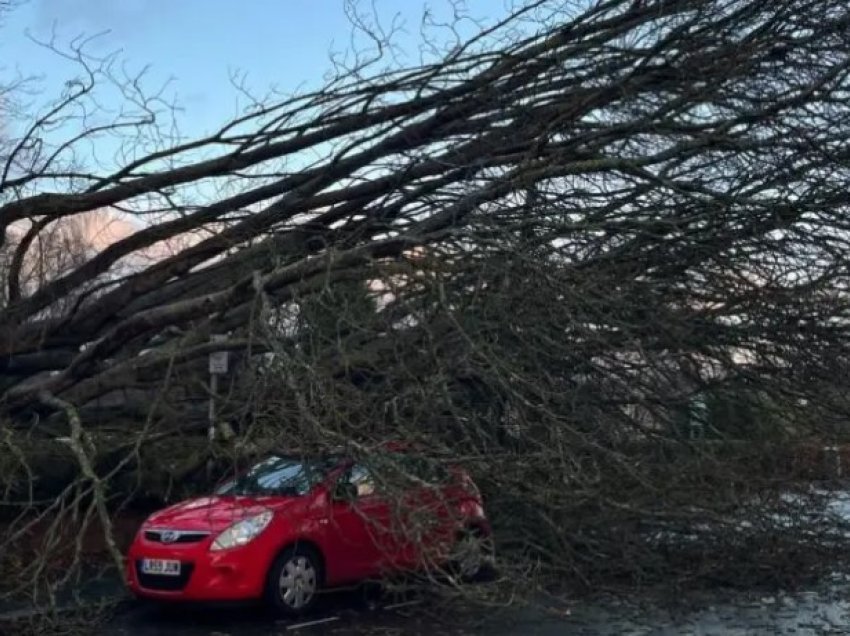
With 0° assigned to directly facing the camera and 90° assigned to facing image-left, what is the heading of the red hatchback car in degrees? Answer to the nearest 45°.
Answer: approximately 45°
